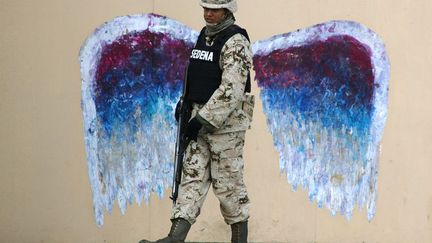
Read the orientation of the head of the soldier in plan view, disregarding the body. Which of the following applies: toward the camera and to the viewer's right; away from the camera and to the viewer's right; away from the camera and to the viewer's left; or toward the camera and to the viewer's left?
toward the camera and to the viewer's left

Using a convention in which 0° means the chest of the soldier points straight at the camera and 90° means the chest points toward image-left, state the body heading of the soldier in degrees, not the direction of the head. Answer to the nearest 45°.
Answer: approximately 45°
